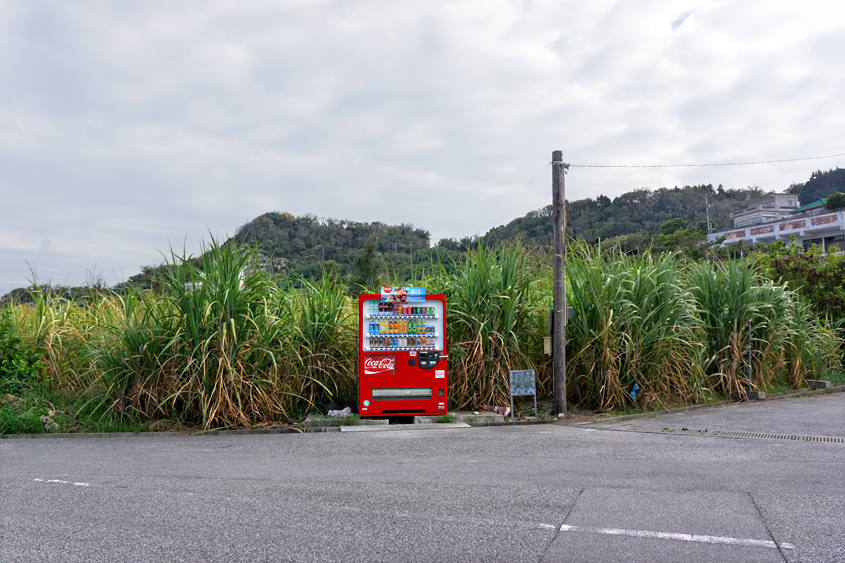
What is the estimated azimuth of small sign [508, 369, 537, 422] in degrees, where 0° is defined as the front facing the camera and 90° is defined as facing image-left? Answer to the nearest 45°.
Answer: approximately 0°

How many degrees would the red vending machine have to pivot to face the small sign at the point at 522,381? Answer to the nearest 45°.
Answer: approximately 90° to its left

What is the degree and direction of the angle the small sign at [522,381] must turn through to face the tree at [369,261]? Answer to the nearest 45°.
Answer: approximately 180°

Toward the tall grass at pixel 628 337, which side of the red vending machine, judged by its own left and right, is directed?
left

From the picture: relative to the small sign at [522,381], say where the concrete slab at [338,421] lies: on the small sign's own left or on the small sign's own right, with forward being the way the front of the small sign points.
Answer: on the small sign's own right

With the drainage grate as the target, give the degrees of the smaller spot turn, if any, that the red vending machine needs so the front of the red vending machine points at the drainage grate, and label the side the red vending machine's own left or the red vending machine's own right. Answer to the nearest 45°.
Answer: approximately 90° to the red vending machine's own left

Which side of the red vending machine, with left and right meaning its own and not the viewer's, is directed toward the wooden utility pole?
left

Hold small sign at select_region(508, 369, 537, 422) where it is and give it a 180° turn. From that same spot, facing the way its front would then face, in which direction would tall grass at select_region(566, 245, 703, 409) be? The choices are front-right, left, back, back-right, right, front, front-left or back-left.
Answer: front-right

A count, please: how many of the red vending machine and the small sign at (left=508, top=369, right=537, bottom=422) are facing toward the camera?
2
